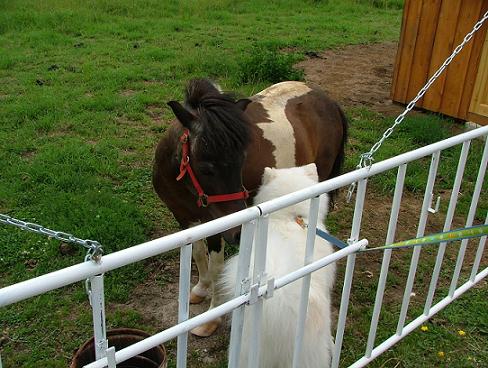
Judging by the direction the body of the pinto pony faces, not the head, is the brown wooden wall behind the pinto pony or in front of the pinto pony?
behind

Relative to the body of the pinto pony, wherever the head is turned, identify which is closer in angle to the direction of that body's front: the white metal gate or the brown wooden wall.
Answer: the white metal gate
